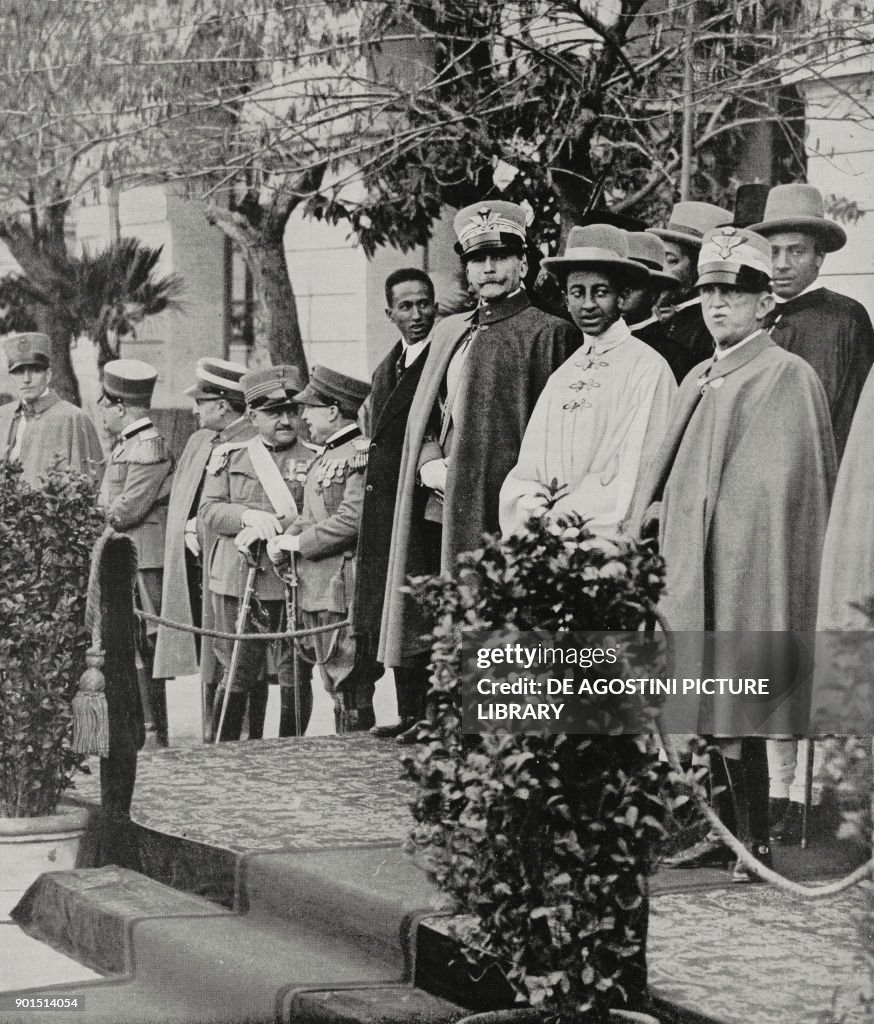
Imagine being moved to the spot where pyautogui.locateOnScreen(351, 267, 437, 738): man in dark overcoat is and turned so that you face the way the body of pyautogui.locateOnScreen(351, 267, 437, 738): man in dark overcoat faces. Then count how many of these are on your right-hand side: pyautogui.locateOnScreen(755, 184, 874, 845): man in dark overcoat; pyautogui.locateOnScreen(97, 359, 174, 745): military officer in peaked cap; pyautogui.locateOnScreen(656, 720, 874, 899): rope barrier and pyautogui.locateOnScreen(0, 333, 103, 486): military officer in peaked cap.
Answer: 2

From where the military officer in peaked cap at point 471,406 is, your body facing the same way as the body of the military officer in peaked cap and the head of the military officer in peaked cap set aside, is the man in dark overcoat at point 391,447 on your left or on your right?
on your right

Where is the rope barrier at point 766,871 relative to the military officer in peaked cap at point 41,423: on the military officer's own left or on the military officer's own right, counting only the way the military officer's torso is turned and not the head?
on the military officer's own left

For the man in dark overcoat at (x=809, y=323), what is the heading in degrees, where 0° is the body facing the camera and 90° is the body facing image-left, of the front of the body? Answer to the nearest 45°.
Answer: approximately 45°
